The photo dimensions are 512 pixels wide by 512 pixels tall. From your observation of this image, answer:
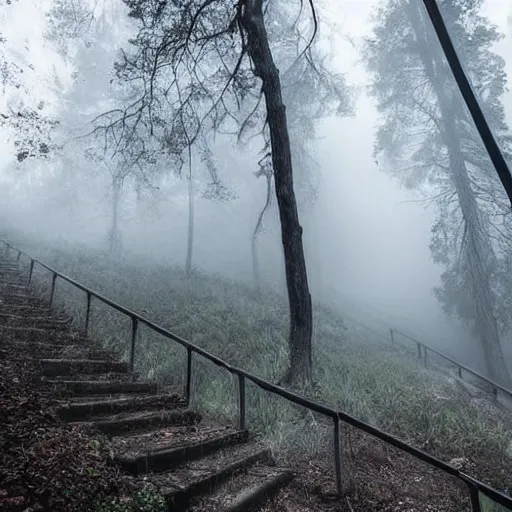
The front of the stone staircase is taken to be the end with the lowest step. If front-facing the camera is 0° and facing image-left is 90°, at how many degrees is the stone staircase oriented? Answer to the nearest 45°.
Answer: approximately 315°

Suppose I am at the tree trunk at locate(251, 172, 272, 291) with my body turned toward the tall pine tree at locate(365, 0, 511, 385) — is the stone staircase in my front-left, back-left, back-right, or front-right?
front-right

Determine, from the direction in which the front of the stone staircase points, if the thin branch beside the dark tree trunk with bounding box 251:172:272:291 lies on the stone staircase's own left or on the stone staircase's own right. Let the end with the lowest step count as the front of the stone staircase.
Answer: on the stone staircase's own left

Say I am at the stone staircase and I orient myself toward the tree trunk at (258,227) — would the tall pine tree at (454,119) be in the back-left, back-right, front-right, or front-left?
front-right

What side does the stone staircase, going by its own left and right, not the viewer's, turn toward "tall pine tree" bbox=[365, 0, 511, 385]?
left
